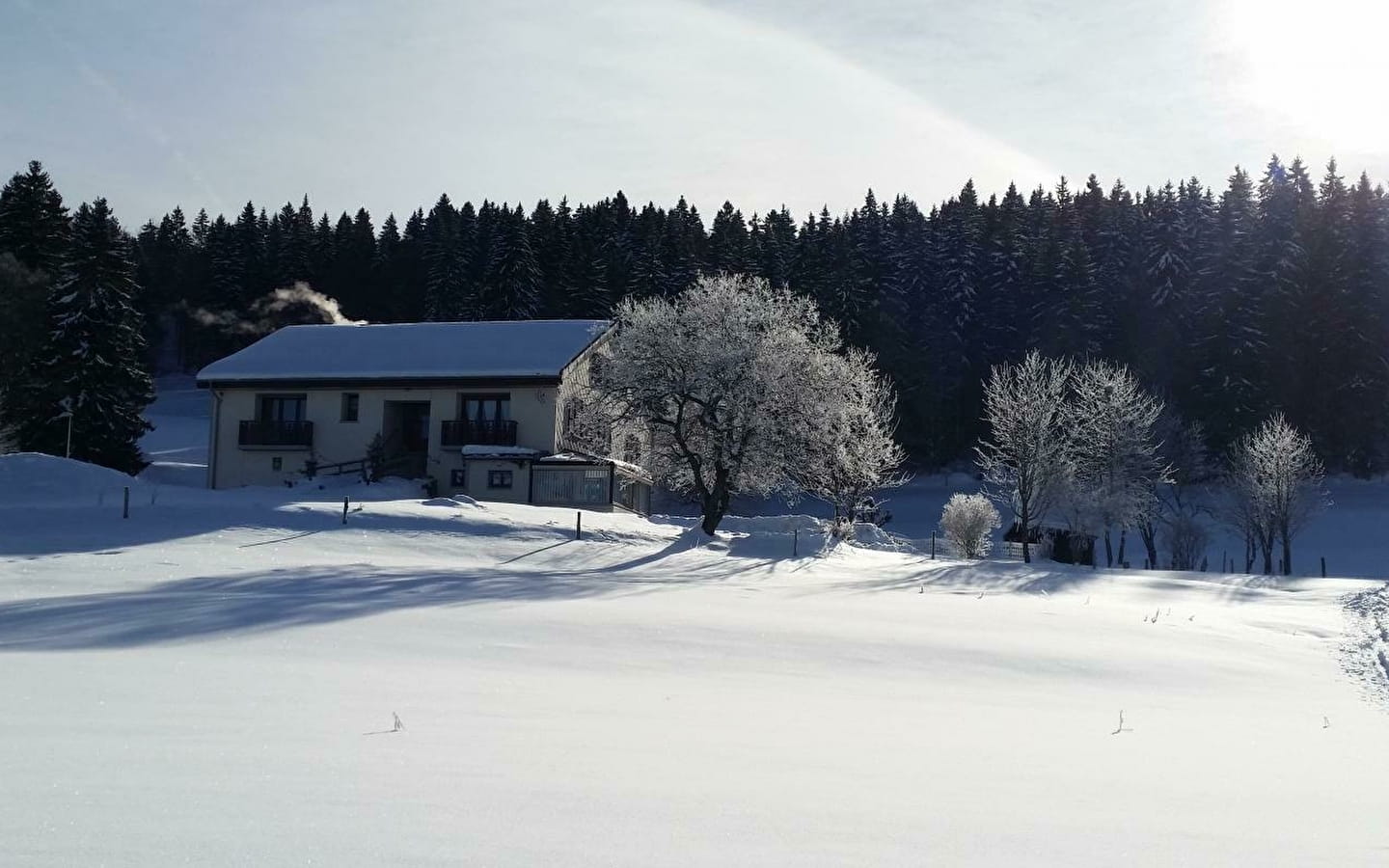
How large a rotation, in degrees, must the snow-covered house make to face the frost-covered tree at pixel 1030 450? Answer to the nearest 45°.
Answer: approximately 90° to its left

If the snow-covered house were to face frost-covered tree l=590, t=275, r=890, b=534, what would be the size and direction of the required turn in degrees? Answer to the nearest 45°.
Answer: approximately 45° to its left

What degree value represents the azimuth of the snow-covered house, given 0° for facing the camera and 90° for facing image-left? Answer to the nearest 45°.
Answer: approximately 0°

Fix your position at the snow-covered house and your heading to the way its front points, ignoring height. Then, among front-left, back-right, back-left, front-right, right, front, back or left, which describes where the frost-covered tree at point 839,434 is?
front-left

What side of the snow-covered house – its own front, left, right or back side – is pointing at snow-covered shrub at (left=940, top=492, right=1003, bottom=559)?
left
